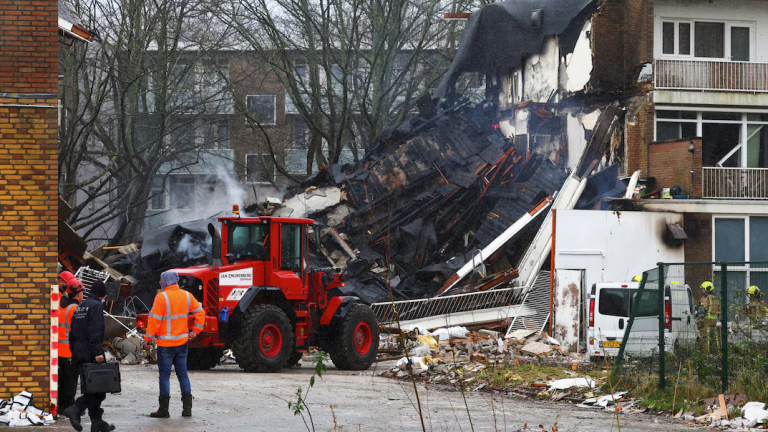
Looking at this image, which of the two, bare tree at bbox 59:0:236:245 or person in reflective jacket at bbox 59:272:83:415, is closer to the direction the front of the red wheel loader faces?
the bare tree

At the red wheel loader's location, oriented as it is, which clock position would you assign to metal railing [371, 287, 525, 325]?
The metal railing is roughly at 12 o'clock from the red wheel loader.

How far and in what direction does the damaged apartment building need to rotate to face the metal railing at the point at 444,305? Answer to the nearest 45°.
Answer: approximately 45° to its right

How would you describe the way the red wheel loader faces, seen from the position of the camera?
facing away from the viewer and to the right of the viewer

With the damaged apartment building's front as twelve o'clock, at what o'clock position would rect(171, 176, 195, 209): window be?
The window is roughly at 4 o'clock from the damaged apartment building.
